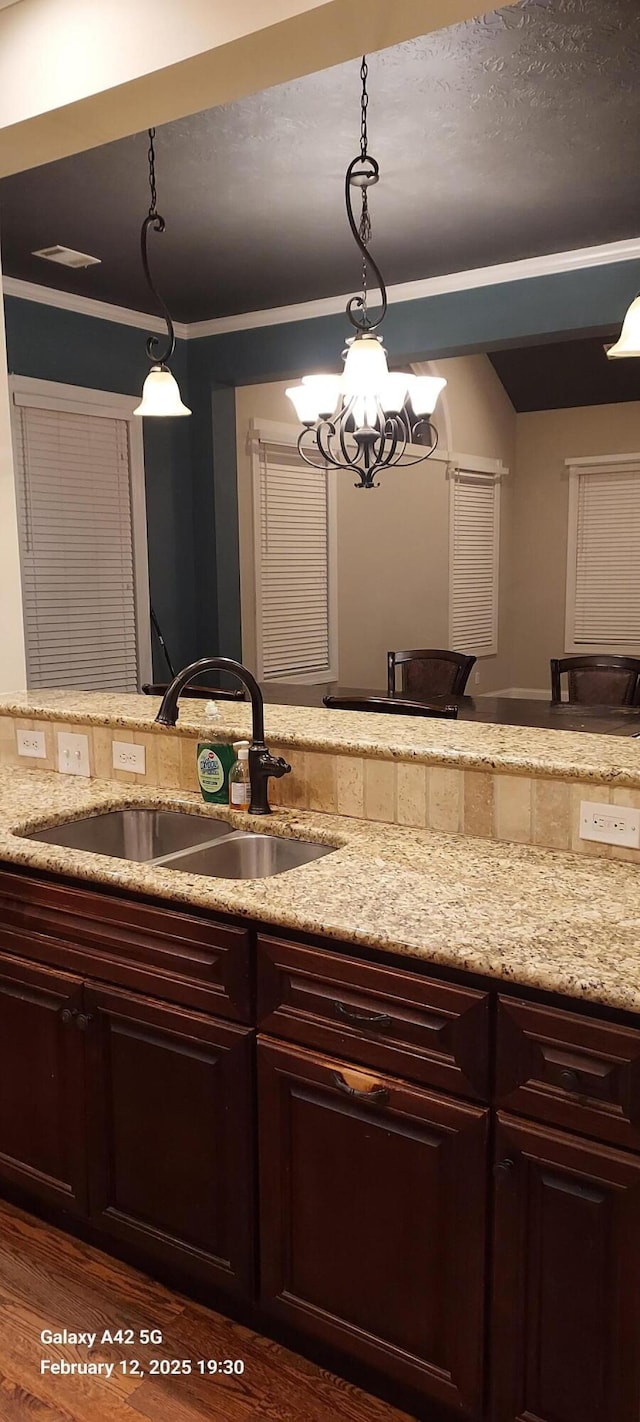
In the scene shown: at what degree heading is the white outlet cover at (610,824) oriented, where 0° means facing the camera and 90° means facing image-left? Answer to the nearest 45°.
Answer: approximately 45°

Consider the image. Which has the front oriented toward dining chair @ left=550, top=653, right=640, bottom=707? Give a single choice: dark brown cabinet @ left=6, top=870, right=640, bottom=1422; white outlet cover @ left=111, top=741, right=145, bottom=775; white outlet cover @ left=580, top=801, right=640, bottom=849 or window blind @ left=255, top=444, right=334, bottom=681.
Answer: the window blind

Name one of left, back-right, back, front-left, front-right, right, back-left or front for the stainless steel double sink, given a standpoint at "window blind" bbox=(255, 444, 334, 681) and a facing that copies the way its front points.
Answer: front-right

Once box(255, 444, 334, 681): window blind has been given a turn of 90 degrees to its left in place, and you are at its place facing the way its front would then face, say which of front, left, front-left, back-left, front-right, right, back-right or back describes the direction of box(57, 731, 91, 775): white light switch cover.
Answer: back-right

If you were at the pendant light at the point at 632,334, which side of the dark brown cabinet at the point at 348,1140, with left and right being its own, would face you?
back

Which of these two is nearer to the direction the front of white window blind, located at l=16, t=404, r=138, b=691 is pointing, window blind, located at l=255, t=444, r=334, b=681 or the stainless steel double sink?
the stainless steel double sink

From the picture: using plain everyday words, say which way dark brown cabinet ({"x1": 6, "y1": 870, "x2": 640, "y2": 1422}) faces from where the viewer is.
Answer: facing the viewer and to the left of the viewer

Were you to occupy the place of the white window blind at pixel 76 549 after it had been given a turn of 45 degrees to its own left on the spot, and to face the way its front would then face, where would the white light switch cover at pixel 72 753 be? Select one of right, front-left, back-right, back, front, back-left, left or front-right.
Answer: right

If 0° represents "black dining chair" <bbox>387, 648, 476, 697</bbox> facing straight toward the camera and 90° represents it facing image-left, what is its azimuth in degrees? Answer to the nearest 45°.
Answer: approximately 45°

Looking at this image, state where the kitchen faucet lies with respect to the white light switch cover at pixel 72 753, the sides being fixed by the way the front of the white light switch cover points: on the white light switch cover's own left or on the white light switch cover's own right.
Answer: on the white light switch cover's own left

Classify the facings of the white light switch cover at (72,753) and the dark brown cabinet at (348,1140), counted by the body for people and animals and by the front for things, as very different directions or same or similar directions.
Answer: same or similar directions

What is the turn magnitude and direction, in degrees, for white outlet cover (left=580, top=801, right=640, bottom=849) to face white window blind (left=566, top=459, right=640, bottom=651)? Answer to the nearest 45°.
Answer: approximately 135° to its right

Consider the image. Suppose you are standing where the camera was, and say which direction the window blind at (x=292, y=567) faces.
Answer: facing the viewer and to the right of the viewer

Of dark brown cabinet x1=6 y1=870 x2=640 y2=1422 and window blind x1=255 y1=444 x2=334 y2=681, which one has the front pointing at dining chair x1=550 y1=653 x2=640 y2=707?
the window blind

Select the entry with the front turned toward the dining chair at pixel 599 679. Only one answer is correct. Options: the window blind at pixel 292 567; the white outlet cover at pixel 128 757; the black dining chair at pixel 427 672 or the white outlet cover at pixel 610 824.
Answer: the window blind

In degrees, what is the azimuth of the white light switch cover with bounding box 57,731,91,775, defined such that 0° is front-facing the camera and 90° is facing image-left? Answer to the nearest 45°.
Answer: approximately 45°

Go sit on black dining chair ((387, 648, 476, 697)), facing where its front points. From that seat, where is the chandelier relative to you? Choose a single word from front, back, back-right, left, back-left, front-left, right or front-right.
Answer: front-left
